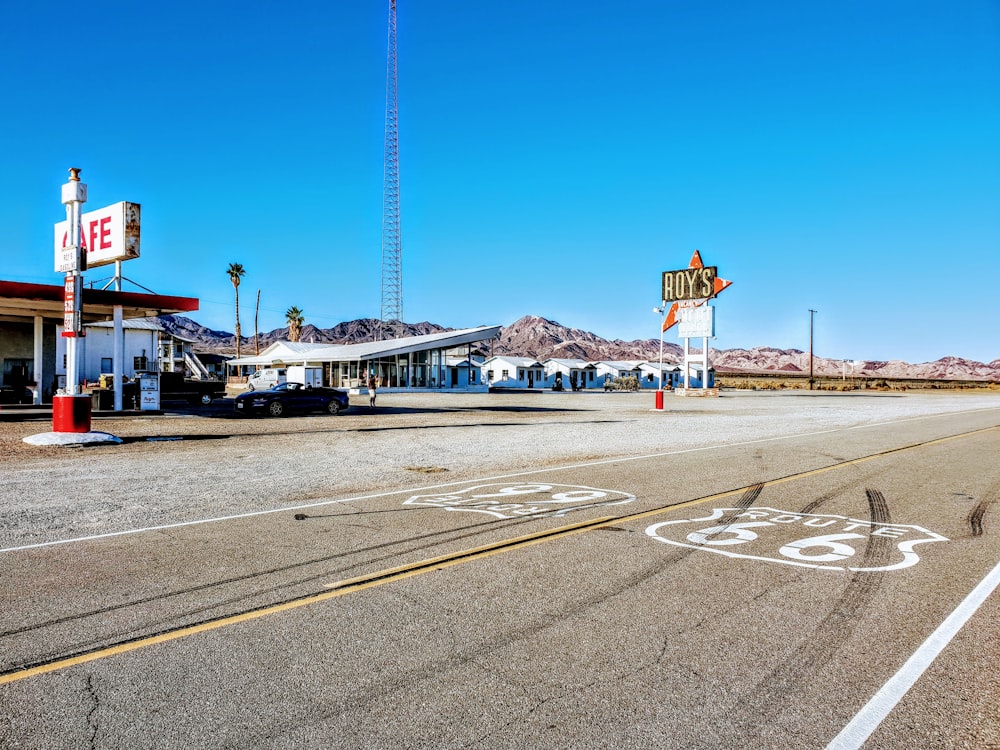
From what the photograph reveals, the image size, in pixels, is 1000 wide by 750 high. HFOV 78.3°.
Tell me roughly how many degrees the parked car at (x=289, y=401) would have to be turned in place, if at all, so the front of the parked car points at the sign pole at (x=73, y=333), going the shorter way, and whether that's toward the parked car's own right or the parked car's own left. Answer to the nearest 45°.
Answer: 0° — it already faces it

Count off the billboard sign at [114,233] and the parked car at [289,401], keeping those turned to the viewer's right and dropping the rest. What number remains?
0

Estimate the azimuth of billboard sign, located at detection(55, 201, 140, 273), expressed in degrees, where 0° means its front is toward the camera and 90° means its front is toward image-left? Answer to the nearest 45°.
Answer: approximately 45°

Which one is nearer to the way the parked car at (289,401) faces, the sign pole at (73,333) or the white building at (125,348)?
the sign pole

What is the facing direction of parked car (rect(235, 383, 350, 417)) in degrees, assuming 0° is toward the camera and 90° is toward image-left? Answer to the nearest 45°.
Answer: approximately 45°

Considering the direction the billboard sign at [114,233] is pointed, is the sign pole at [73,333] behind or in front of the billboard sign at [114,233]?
in front
